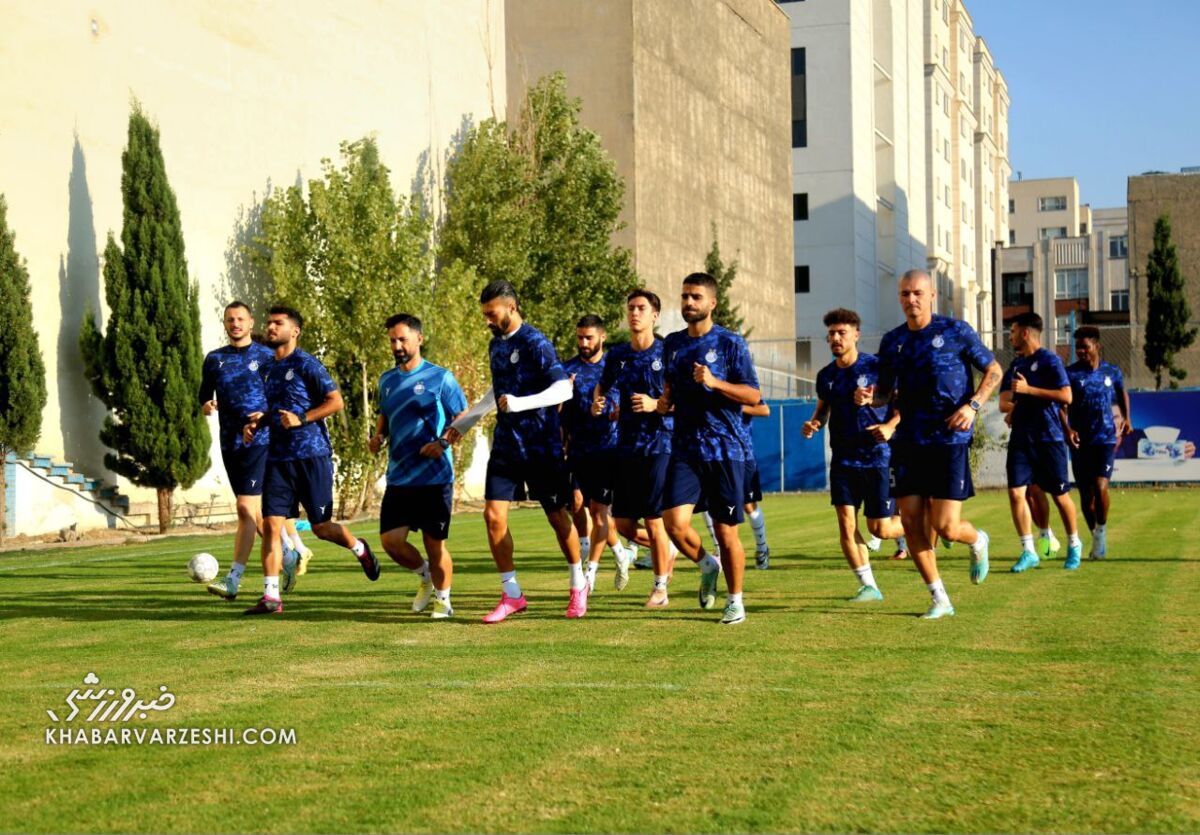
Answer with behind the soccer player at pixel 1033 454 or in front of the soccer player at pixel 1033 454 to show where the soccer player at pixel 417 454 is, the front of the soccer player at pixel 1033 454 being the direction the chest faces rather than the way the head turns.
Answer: in front

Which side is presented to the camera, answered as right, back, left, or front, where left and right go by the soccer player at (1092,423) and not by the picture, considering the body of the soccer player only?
front

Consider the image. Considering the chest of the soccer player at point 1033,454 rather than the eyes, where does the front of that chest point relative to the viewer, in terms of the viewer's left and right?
facing the viewer and to the left of the viewer

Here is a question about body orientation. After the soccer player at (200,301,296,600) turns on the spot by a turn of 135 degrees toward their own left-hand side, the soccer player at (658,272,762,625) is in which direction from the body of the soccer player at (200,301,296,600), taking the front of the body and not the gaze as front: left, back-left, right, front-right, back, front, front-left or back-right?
right

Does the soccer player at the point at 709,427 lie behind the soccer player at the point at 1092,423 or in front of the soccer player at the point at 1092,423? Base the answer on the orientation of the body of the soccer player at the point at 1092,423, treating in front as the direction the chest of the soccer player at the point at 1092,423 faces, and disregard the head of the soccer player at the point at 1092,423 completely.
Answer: in front

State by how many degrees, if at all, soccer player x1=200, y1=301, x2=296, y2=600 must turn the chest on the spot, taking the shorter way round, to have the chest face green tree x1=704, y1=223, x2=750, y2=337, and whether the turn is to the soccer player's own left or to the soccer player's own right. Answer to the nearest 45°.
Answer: approximately 135° to the soccer player's own left

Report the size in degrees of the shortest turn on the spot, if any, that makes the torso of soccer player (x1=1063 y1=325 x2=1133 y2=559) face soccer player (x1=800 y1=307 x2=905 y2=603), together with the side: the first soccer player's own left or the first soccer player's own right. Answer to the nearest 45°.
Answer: approximately 45° to the first soccer player's own right

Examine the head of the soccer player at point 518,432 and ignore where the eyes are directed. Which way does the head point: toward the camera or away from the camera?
toward the camera

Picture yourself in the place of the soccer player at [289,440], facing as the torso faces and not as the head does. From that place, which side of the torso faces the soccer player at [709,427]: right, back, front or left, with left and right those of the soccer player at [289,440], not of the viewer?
left

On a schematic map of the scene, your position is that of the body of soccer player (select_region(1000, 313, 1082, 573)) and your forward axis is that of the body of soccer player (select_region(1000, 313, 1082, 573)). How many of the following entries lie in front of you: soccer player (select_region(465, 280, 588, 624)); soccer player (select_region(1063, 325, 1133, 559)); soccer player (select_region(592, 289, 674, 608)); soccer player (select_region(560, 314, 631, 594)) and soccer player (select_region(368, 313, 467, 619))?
4

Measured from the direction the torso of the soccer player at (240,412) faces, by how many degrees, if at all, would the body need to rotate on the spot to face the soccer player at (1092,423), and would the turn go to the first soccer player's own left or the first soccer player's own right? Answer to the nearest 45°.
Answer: approximately 90° to the first soccer player's own left

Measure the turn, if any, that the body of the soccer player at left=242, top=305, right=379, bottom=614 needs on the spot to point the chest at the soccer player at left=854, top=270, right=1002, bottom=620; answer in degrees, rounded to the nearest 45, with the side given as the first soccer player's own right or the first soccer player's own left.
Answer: approximately 90° to the first soccer player's own left

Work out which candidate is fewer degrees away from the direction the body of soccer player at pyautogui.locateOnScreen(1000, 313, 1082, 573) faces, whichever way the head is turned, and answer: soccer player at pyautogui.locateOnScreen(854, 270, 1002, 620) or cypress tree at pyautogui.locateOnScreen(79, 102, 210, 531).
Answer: the soccer player

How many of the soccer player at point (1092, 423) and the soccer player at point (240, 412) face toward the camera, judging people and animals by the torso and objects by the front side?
2

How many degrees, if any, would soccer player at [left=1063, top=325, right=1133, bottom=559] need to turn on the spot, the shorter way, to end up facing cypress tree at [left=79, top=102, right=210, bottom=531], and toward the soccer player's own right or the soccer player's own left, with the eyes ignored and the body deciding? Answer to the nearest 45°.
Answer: approximately 90° to the soccer player's own right
